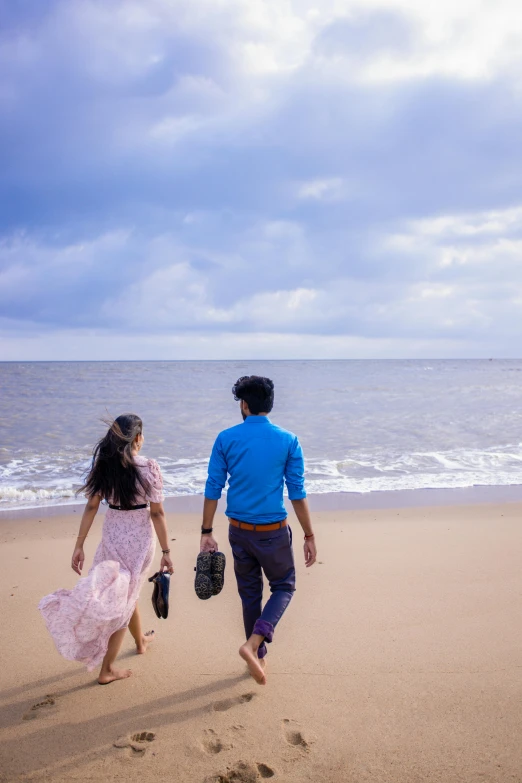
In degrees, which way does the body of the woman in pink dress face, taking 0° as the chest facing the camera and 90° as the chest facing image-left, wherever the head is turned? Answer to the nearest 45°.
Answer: approximately 225°

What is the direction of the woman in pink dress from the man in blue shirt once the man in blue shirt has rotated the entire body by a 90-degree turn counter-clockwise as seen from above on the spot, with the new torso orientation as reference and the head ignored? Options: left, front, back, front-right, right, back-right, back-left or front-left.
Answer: front

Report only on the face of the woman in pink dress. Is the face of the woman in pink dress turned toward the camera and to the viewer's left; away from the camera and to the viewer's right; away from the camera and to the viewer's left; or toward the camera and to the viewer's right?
away from the camera and to the viewer's right

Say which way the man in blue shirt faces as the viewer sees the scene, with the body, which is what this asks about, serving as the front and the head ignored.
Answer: away from the camera
